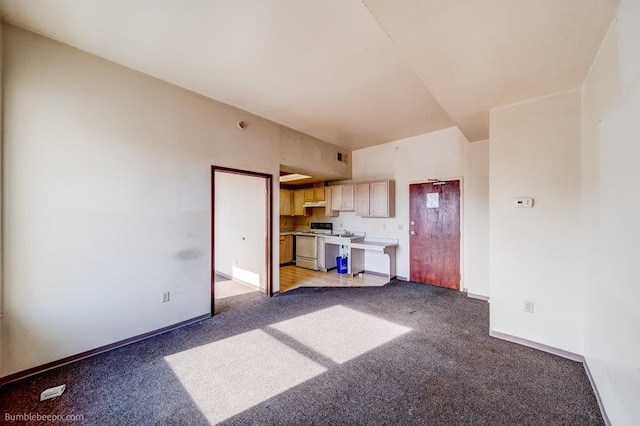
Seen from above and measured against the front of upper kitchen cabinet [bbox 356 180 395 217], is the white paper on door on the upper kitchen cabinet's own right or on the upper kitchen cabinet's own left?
on the upper kitchen cabinet's own left

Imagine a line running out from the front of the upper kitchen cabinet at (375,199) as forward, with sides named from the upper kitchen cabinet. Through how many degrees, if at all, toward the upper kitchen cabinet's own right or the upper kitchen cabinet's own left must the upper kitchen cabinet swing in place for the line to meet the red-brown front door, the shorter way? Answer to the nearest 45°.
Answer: approximately 135° to the upper kitchen cabinet's own left

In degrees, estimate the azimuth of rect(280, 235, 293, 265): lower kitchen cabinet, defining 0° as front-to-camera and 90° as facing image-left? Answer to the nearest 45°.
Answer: approximately 45°

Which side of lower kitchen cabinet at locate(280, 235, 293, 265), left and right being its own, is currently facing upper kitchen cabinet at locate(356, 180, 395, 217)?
left

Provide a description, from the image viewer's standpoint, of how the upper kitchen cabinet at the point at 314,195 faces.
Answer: facing the viewer and to the left of the viewer

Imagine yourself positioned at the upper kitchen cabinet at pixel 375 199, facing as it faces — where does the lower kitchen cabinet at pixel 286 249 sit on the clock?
The lower kitchen cabinet is roughly at 2 o'clock from the upper kitchen cabinet.
